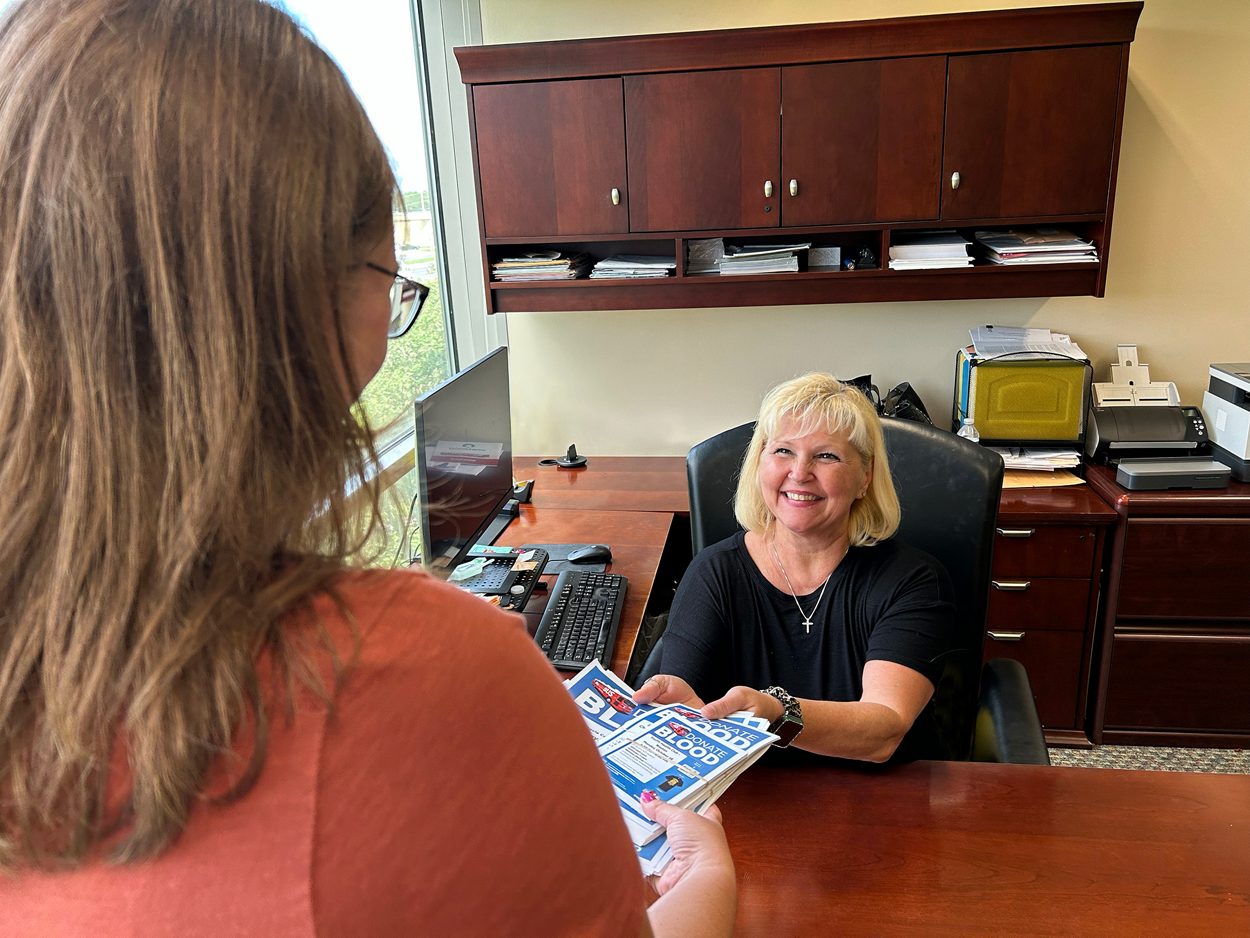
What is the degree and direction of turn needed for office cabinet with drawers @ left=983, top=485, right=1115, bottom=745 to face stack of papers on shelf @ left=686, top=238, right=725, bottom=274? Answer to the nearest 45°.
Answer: approximately 90° to its right

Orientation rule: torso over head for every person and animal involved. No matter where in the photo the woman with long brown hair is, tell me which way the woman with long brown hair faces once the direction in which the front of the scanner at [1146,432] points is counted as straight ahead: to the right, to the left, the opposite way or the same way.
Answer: the opposite way

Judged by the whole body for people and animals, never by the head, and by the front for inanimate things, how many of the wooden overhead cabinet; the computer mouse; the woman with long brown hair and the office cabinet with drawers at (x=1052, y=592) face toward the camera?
2

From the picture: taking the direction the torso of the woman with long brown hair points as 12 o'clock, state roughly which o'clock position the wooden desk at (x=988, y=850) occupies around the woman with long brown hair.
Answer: The wooden desk is roughly at 1 o'clock from the woman with long brown hair.

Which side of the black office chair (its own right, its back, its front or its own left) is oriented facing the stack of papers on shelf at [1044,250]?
back

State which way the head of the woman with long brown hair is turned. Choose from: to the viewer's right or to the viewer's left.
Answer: to the viewer's right

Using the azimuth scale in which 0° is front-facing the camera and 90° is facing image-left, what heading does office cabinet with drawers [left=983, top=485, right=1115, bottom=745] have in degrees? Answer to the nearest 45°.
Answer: approximately 0°

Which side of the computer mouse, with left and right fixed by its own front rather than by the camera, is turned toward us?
left

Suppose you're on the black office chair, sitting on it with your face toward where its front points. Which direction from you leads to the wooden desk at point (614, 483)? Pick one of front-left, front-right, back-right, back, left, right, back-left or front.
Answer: back-right

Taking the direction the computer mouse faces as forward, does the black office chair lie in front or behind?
behind

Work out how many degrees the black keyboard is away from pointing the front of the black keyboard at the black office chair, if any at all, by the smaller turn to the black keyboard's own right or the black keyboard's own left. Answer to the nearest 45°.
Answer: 0° — it already faces it

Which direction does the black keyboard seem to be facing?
to the viewer's right

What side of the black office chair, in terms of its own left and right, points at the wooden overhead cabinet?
back
